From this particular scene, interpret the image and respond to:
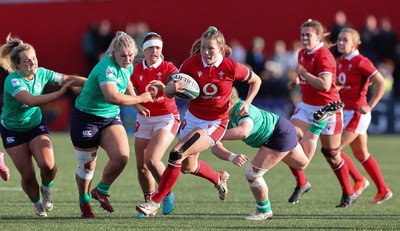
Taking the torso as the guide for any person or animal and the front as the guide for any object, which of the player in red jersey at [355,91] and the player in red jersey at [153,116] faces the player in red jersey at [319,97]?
the player in red jersey at [355,91]

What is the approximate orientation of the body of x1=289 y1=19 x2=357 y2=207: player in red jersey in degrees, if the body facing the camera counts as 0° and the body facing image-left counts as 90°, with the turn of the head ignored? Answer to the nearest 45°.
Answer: approximately 45°

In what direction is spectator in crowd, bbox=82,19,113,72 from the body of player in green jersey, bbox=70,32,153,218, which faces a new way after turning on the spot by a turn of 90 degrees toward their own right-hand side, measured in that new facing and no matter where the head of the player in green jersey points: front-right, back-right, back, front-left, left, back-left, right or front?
back-right

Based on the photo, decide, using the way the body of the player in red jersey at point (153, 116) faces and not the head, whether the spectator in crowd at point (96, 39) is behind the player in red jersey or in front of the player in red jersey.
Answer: behind

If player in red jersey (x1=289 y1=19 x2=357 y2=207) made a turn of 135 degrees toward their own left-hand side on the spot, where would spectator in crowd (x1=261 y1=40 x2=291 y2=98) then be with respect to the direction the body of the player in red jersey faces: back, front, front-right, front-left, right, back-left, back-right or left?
left

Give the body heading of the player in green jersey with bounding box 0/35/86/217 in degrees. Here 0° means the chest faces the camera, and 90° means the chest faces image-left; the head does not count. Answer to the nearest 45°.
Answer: approximately 315°

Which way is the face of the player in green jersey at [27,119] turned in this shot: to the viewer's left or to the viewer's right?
to the viewer's right

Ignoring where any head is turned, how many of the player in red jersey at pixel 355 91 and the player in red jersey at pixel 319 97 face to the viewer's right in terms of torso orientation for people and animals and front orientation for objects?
0

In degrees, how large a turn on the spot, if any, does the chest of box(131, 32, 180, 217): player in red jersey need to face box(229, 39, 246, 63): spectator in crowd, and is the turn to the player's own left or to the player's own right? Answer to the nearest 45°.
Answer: approximately 180°

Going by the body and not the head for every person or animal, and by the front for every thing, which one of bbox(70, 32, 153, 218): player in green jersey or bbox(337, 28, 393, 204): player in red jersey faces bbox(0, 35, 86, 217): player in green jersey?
the player in red jersey

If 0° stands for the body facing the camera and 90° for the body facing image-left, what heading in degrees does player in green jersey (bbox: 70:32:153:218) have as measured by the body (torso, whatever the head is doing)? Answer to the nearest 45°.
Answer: approximately 315°

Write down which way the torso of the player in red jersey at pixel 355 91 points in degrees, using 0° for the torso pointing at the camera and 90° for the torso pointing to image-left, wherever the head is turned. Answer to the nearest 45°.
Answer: approximately 45°

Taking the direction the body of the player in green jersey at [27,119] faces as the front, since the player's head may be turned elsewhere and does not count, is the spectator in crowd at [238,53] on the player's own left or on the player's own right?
on the player's own left
